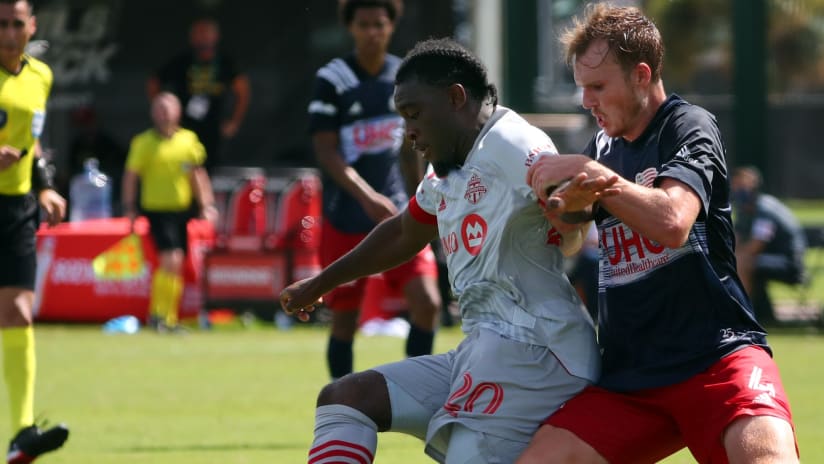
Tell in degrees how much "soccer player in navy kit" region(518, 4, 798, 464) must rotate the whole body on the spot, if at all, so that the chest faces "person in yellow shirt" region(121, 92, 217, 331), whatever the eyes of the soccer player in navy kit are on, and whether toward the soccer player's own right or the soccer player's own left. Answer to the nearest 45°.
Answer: approximately 90° to the soccer player's own right

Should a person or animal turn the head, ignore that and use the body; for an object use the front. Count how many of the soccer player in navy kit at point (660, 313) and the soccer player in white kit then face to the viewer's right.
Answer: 0

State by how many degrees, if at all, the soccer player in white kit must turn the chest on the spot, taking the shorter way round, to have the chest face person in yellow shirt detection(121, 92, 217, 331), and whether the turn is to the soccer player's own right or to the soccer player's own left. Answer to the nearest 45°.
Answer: approximately 135° to the soccer player's own right

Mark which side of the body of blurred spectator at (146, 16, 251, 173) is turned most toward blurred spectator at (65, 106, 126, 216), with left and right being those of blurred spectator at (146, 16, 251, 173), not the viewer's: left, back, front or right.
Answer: right

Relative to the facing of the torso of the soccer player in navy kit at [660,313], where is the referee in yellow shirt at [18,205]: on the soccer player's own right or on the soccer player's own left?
on the soccer player's own right

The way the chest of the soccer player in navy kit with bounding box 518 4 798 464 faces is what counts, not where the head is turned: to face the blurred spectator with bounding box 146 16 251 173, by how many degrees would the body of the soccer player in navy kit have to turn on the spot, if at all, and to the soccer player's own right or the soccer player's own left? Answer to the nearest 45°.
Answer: approximately 90° to the soccer player's own right

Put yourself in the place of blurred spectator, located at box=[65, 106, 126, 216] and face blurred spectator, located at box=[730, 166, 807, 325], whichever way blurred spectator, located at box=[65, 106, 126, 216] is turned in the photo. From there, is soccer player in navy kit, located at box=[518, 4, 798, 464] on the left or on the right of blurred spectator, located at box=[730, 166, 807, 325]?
right

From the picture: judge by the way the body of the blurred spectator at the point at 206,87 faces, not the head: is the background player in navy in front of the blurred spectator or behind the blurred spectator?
in front
